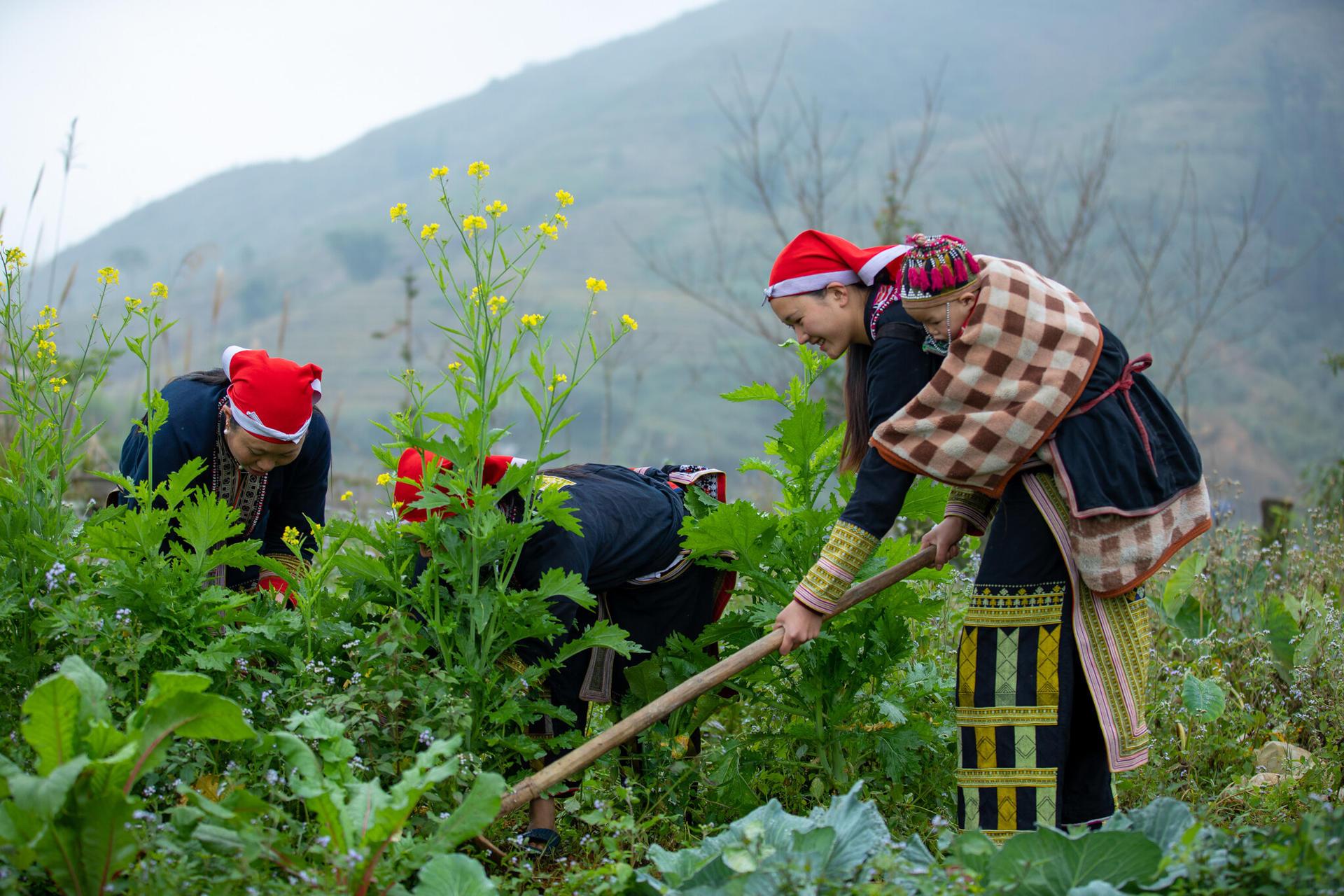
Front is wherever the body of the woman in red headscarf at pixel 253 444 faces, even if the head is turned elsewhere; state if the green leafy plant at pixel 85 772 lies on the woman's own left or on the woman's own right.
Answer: on the woman's own right

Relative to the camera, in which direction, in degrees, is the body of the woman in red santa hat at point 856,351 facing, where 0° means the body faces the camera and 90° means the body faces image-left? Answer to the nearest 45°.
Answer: approximately 90°

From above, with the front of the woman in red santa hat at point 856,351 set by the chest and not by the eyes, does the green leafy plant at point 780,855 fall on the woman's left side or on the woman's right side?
on the woman's left side

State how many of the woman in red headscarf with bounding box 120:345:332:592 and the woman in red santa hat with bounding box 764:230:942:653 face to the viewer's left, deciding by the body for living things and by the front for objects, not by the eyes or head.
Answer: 1

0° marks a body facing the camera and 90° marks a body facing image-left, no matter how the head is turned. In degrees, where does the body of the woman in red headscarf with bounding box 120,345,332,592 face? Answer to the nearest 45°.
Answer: approximately 315°

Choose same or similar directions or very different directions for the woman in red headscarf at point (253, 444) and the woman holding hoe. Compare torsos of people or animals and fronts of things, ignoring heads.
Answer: very different directions

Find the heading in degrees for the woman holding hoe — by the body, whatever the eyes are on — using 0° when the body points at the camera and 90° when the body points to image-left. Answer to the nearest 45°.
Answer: approximately 90°
